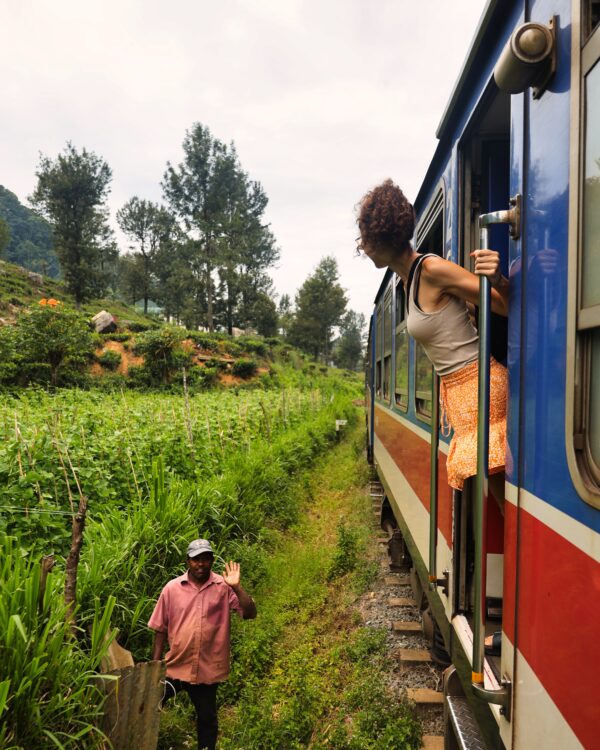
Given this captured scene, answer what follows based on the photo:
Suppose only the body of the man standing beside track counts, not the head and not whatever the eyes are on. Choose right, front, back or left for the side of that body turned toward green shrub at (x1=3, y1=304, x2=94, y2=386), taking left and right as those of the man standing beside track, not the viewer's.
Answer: back

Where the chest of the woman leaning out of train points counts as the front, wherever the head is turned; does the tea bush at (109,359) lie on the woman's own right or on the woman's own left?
on the woman's own right

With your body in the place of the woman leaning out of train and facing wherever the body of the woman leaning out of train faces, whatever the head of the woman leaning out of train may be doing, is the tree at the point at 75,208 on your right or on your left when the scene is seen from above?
on your right

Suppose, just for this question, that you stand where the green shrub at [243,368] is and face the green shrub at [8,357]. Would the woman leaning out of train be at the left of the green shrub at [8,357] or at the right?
left

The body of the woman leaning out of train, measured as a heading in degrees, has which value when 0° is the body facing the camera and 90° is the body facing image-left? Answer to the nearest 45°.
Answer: approximately 90°

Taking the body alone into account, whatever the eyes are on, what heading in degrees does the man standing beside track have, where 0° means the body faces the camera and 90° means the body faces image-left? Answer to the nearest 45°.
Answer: approximately 0°

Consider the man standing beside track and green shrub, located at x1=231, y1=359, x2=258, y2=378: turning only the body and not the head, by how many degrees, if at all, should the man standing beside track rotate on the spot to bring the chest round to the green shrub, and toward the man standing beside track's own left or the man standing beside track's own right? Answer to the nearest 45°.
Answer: approximately 180°

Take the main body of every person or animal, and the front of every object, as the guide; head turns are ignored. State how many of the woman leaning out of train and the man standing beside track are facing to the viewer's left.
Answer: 1

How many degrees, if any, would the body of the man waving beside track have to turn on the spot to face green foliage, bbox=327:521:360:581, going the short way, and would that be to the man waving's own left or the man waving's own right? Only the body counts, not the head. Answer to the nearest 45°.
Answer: approximately 135° to the man waving's own left

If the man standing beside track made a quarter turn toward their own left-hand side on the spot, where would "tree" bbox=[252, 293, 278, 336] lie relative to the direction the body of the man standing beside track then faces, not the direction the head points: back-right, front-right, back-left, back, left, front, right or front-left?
left

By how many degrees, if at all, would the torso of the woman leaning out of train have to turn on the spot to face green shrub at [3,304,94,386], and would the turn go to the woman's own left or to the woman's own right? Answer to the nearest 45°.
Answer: approximately 45° to the woman's own right

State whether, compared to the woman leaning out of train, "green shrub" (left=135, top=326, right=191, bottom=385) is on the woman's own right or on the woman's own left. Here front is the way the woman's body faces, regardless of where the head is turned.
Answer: on the woman's own right

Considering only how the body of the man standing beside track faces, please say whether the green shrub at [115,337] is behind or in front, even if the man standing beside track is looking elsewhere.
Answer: behind
